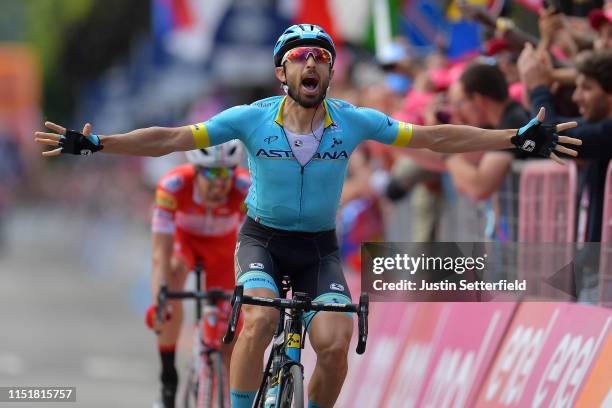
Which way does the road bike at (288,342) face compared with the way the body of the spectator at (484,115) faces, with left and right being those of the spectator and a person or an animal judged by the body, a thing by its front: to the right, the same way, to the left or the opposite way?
to the left

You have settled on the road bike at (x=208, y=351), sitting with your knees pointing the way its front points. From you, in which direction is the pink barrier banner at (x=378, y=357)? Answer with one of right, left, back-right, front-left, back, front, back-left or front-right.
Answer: back-left

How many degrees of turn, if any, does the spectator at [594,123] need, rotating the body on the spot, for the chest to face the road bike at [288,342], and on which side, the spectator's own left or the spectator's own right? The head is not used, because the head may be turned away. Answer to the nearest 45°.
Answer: approximately 45° to the spectator's own left

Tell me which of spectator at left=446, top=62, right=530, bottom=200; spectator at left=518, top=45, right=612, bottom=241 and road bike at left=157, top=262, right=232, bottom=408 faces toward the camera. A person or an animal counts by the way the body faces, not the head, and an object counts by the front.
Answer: the road bike

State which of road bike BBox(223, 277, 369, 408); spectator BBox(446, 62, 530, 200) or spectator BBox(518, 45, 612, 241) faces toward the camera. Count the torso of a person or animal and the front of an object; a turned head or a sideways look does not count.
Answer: the road bike

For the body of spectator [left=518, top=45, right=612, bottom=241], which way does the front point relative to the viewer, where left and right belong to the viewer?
facing to the left of the viewer

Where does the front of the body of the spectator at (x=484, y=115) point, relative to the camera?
to the viewer's left

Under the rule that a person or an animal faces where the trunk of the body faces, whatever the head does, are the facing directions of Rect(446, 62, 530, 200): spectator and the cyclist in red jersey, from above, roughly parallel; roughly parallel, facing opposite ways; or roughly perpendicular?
roughly perpendicular
